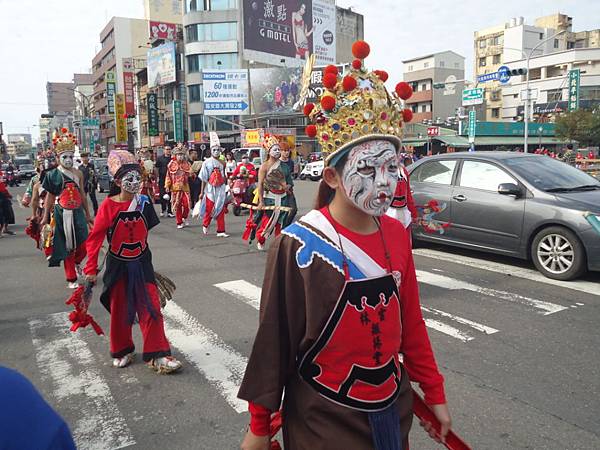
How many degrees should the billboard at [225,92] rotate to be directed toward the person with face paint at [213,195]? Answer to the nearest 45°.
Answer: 0° — it already faces them

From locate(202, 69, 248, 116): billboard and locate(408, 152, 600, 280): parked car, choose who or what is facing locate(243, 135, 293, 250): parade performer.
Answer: the billboard

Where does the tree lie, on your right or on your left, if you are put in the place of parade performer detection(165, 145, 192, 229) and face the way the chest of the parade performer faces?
on your left

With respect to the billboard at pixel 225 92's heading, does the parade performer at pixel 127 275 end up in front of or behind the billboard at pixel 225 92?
in front

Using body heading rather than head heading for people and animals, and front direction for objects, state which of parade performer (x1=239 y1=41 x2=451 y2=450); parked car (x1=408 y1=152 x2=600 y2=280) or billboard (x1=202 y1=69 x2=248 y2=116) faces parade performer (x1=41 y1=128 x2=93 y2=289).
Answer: the billboard

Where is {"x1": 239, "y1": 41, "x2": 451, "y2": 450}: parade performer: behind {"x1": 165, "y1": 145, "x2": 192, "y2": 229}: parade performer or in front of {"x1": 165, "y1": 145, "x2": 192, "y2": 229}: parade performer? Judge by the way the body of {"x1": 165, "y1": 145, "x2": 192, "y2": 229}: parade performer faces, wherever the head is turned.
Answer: in front

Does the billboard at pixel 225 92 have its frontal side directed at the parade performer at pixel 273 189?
yes

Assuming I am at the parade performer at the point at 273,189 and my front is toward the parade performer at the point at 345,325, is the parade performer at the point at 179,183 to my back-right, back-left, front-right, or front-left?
back-right

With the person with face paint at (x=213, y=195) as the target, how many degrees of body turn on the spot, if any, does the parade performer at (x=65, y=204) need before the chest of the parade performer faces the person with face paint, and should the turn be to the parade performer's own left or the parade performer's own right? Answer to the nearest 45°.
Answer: approximately 135° to the parade performer's own left

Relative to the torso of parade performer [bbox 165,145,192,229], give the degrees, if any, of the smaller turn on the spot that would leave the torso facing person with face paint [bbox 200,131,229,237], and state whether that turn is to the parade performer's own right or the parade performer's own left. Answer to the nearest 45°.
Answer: approximately 45° to the parade performer's own left

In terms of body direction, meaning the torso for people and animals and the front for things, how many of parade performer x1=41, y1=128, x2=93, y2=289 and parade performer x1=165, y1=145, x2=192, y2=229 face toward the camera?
2
